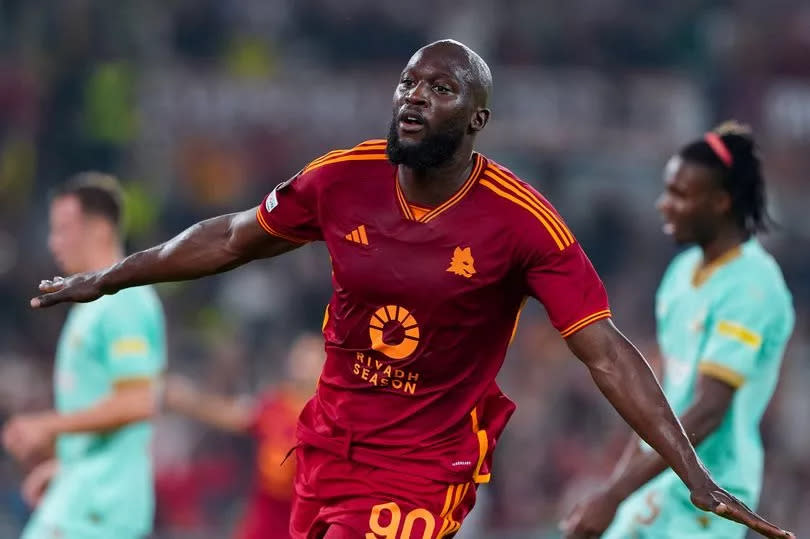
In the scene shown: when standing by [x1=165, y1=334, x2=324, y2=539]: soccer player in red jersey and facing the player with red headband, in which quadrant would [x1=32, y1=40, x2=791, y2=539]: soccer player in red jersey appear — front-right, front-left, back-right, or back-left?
front-right

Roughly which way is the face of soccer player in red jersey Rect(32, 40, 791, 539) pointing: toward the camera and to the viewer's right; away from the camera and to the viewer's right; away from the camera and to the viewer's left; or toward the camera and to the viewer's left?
toward the camera and to the viewer's left

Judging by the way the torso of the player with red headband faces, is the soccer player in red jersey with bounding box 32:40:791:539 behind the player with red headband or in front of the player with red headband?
in front

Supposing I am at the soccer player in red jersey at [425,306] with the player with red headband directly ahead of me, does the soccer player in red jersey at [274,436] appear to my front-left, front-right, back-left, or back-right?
front-left

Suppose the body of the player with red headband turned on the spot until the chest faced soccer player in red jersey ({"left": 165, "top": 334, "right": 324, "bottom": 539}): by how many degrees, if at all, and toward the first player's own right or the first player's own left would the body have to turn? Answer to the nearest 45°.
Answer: approximately 90° to the first player's own right

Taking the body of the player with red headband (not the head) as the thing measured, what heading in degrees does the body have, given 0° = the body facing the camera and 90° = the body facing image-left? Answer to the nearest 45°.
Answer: approximately 45°
